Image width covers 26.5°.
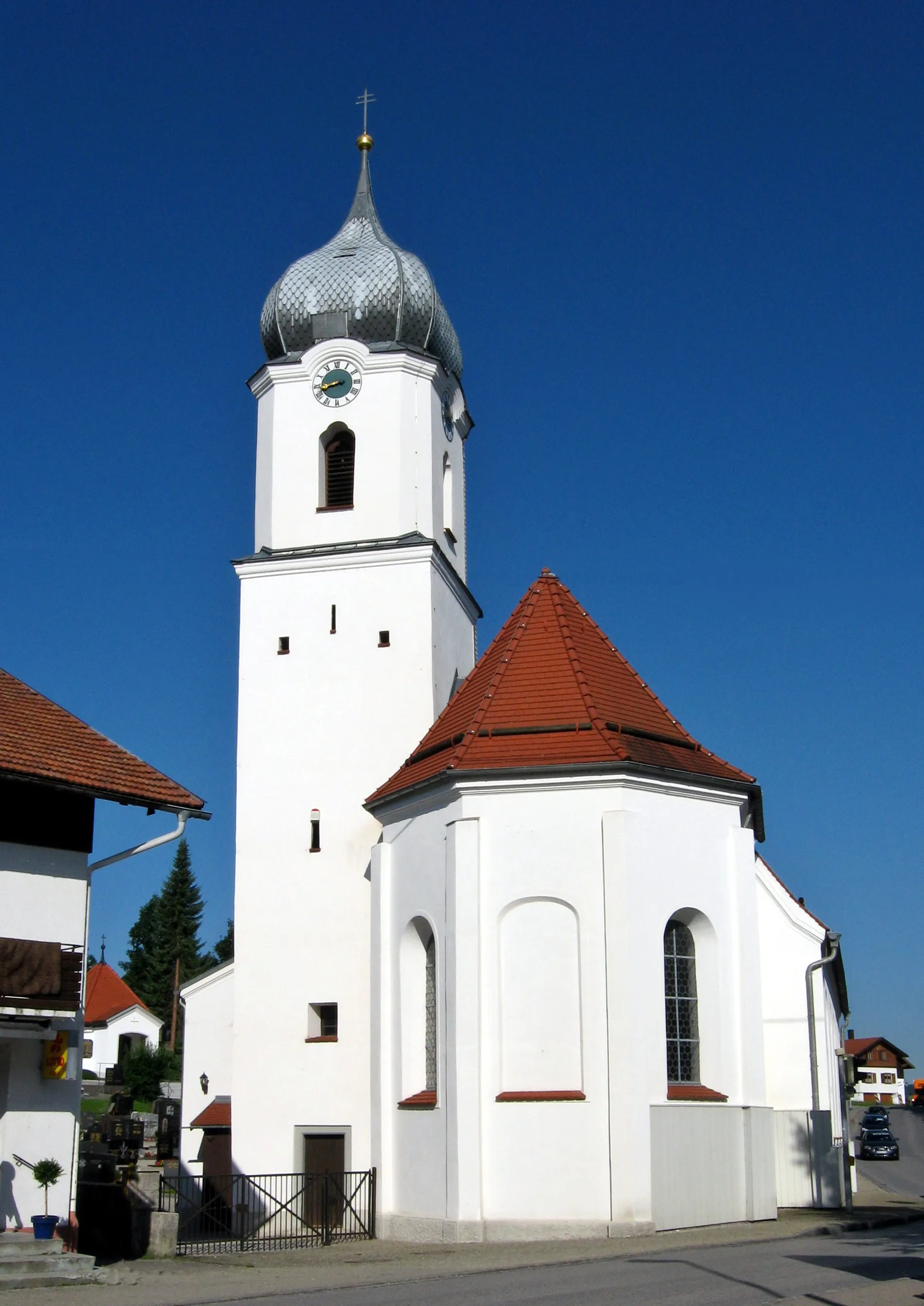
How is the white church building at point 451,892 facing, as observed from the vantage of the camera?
facing away from the viewer
